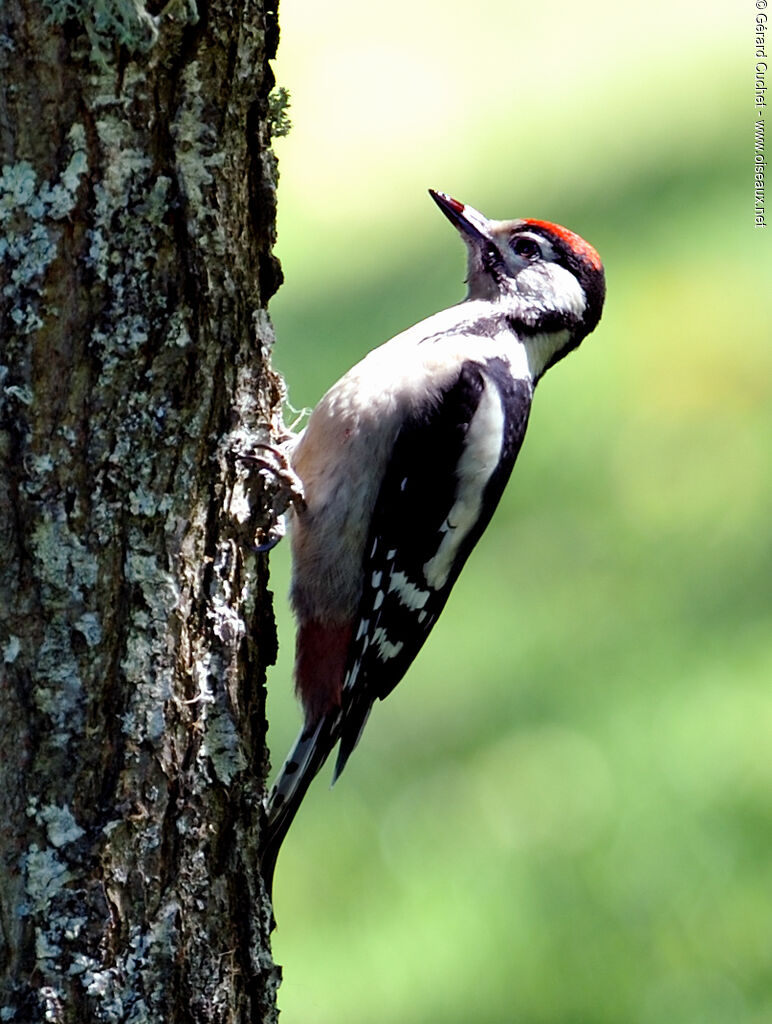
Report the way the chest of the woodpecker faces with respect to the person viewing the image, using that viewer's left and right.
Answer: facing to the left of the viewer
